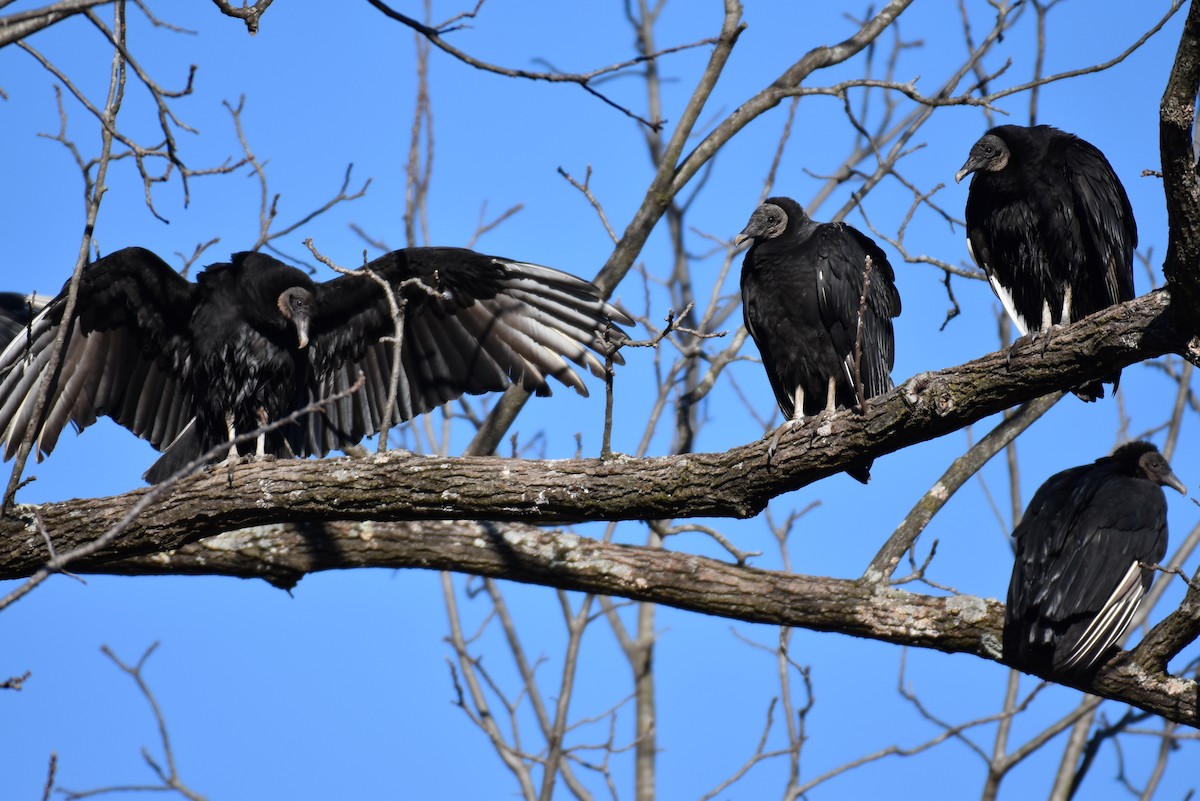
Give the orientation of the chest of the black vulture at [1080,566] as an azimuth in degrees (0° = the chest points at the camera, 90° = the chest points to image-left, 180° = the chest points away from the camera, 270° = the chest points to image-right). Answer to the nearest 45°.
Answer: approximately 225°

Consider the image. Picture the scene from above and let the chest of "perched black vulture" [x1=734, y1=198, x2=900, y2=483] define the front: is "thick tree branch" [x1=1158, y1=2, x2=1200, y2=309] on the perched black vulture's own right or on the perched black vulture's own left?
on the perched black vulture's own left

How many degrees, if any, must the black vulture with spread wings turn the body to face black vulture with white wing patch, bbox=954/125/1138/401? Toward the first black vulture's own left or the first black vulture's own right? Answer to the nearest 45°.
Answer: approximately 45° to the first black vulture's own left

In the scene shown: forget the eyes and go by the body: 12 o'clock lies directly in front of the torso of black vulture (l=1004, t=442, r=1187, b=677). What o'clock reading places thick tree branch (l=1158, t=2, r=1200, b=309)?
The thick tree branch is roughly at 4 o'clock from the black vulture.

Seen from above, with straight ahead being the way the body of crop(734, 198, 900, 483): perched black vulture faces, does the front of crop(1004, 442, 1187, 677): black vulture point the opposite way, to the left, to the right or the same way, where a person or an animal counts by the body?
the opposite way

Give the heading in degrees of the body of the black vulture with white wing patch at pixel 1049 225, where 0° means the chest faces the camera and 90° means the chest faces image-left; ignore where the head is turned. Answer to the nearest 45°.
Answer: approximately 45°

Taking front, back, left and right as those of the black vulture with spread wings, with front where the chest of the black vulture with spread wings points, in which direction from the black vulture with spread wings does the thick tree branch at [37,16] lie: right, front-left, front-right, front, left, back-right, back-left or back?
front-right

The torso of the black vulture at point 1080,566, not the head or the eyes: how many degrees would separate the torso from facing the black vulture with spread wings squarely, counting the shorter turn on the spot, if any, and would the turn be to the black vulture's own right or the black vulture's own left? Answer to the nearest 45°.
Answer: approximately 135° to the black vulture's own left
